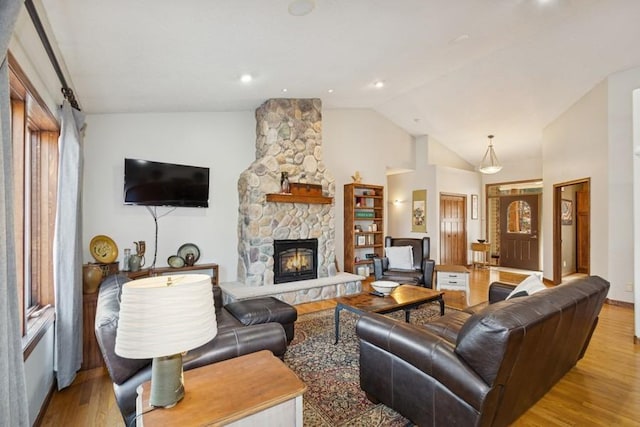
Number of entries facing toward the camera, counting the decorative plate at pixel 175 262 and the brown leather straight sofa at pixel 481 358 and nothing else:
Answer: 1

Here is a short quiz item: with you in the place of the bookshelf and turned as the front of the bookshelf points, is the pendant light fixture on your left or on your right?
on your left

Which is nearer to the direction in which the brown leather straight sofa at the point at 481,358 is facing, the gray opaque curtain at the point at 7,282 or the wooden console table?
the wooden console table

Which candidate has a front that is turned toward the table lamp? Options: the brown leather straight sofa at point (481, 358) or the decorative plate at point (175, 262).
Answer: the decorative plate

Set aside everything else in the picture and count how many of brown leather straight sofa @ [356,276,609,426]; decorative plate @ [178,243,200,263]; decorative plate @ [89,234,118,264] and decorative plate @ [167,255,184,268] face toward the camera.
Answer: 3

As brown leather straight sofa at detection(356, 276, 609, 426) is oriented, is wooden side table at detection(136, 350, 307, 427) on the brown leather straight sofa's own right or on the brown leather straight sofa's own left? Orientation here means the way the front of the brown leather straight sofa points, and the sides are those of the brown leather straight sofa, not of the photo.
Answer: on the brown leather straight sofa's own left

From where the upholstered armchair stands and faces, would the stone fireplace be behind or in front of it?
in front

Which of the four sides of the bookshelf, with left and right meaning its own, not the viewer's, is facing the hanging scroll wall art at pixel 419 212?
left

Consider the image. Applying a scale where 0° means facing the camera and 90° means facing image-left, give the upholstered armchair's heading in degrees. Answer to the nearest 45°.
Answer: approximately 45°

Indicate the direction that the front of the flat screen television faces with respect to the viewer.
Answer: facing the viewer and to the right of the viewer

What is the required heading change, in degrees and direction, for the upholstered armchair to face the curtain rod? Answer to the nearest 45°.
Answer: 0° — it already faces it

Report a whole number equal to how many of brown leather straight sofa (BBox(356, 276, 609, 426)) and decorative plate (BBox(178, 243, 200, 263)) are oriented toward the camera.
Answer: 1

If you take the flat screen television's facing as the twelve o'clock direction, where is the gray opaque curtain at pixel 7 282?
The gray opaque curtain is roughly at 2 o'clock from the flat screen television.

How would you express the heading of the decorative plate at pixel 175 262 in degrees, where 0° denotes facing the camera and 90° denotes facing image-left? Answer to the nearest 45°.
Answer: approximately 0°
